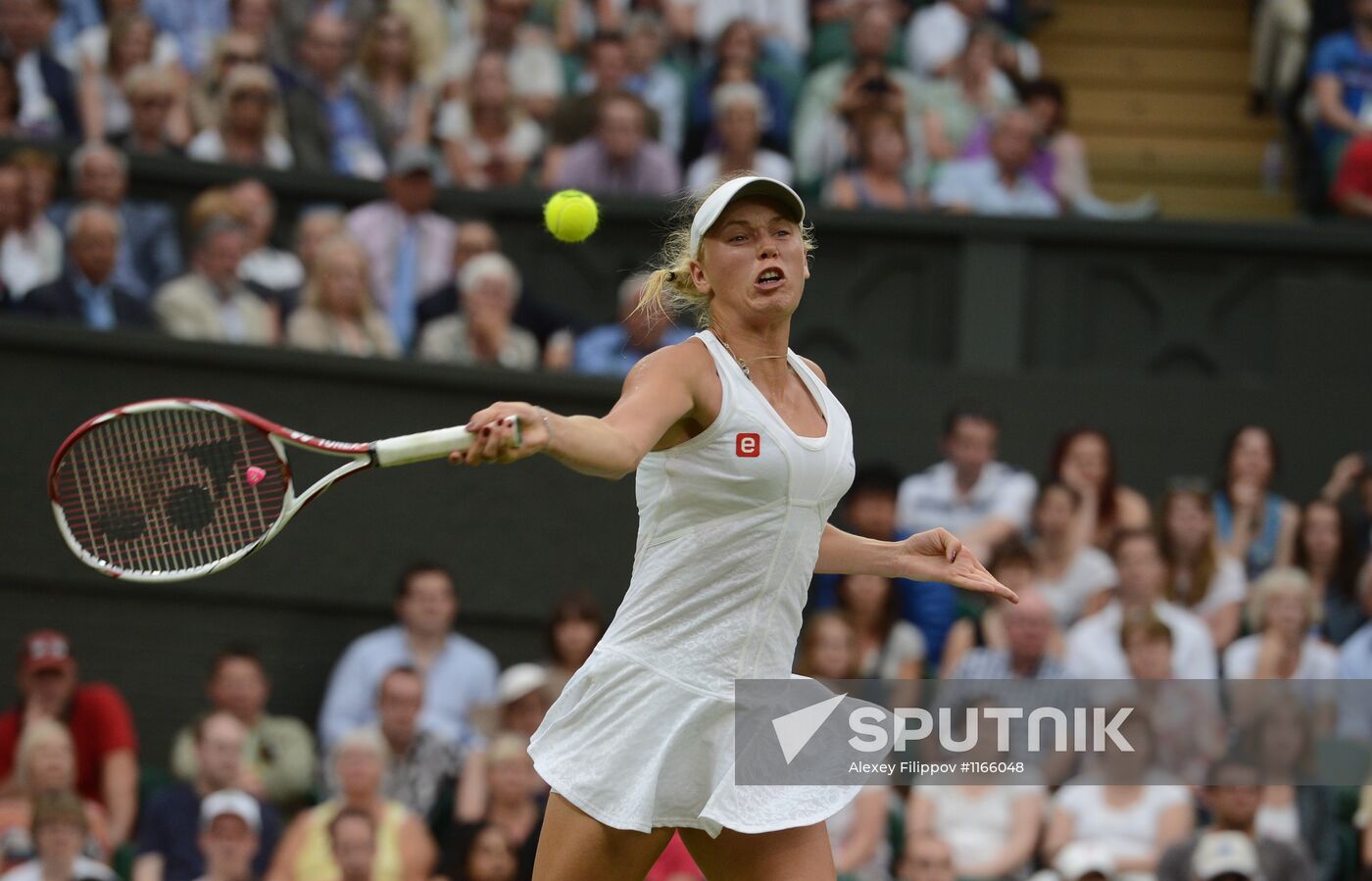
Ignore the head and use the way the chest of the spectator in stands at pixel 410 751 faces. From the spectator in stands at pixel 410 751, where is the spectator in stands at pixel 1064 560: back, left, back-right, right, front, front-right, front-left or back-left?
left

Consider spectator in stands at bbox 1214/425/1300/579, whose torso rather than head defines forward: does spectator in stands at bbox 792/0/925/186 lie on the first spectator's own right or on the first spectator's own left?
on the first spectator's own right

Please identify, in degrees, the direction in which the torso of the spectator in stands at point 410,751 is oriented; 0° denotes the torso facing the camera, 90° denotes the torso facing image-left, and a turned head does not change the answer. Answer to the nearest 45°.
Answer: approximately 0°

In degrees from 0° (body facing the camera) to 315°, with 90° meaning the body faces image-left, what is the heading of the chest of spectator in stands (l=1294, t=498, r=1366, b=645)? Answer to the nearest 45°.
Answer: approximately 0°

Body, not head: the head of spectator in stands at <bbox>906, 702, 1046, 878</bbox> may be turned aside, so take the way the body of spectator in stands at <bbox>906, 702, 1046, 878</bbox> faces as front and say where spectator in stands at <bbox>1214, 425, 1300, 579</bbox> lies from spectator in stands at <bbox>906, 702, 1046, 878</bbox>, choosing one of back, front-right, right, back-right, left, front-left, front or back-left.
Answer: back-left
